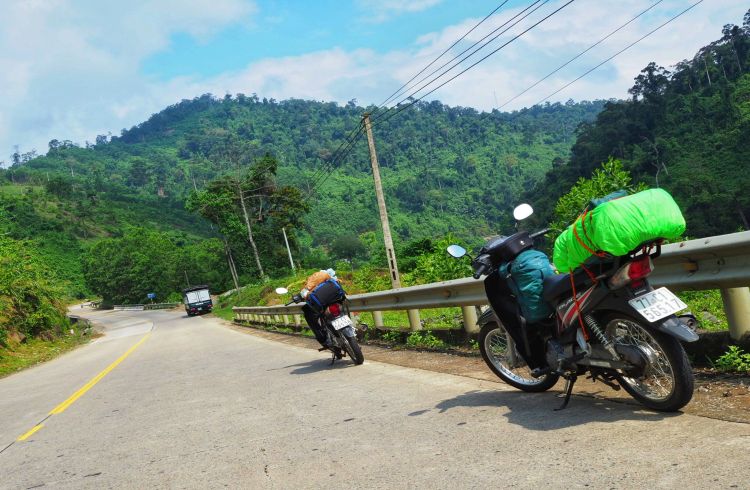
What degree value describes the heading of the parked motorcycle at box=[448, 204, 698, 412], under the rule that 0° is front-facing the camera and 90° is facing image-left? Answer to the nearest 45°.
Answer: approximately 135°

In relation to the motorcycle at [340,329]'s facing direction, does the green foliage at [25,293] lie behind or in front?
in front

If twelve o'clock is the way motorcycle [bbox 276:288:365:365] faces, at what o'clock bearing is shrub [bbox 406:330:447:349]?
The shrub is roughly at 4 o'clock from the motorcycle.

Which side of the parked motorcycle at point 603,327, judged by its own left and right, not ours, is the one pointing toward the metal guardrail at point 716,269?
right

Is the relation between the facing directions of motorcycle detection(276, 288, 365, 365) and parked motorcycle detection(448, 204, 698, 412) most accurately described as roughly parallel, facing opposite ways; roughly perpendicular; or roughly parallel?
roughly parallel

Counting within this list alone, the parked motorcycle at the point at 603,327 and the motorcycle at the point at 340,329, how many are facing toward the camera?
0

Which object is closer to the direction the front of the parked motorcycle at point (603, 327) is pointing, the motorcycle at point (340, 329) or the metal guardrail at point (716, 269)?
the motorcycle

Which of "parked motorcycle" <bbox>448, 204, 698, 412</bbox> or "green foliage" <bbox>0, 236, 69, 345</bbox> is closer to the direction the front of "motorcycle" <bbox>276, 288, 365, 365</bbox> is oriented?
the green foliage

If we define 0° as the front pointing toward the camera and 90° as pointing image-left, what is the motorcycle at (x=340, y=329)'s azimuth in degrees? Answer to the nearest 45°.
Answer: approximately 135°

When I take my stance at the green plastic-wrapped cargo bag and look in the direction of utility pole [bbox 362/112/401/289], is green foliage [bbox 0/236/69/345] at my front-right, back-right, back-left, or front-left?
front-left

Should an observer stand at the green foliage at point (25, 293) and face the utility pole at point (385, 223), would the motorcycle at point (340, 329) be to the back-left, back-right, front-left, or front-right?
front-right

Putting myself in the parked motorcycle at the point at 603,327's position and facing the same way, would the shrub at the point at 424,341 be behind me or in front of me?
in front
